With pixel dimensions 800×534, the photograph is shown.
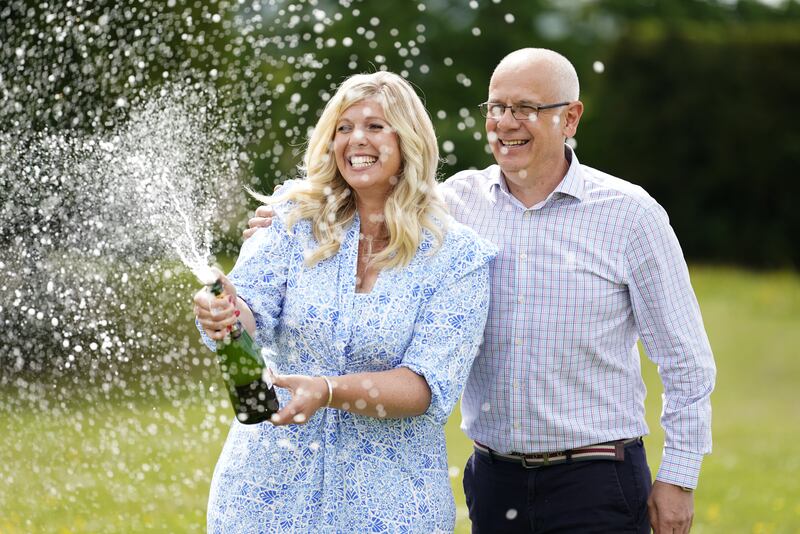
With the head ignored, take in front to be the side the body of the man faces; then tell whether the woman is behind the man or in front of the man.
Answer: in front

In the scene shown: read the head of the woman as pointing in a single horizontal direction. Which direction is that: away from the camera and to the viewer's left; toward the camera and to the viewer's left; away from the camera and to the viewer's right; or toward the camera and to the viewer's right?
toward the camera and to the viewer's left

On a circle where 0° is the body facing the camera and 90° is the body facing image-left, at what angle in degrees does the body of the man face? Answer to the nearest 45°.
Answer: approximately 45°
